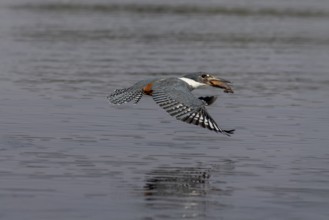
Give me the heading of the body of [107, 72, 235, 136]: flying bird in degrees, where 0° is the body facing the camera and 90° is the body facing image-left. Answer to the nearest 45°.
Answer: approximately 270°
